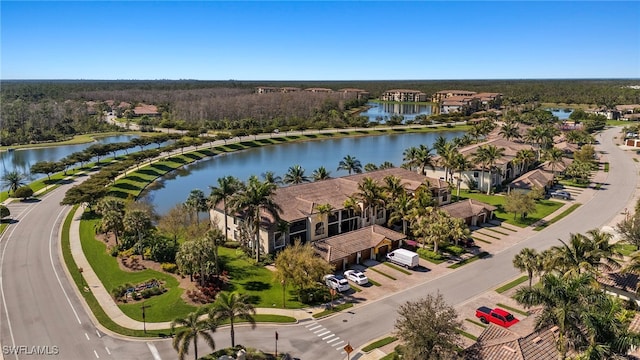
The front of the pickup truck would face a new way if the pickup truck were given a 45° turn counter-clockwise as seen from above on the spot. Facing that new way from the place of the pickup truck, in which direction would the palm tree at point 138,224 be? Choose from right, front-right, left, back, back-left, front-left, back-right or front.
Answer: back

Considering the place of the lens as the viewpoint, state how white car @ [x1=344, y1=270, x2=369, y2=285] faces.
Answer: facing away from the viewer and to the left of the viewer

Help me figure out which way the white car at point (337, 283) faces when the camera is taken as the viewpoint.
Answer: facing away from the viewer and to the left of the viewer

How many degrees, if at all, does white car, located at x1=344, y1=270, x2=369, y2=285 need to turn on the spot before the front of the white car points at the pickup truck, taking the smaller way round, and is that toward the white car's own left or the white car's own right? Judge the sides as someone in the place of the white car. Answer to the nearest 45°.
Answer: approximately 180°

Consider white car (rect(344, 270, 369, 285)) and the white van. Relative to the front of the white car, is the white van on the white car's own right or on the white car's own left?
on the white car's own right

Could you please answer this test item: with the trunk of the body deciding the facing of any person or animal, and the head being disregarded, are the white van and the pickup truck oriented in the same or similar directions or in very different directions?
very different directions

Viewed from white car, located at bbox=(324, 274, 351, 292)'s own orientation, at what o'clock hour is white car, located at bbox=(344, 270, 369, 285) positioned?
white car, located at bbox=(344, 270, 369, 285) is roughly at 3 o'clock from white car, located at bbox=(324, 274, 351, 292).

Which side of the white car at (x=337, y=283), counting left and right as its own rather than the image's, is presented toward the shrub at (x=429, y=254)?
right

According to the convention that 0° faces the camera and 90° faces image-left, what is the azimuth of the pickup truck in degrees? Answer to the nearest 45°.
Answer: approximately 315°

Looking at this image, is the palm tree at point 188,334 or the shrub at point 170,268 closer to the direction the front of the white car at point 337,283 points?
the shrub
